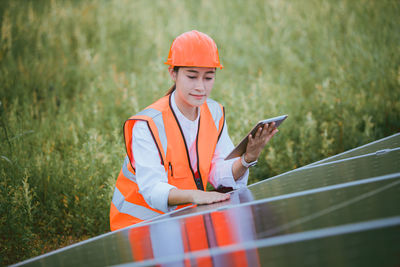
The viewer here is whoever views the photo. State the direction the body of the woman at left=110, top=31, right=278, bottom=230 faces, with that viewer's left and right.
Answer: facing the viewer and to the right of the viewer

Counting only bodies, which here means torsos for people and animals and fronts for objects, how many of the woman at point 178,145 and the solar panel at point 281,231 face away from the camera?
0

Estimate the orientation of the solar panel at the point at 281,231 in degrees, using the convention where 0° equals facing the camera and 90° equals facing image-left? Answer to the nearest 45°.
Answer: approximately 45°
